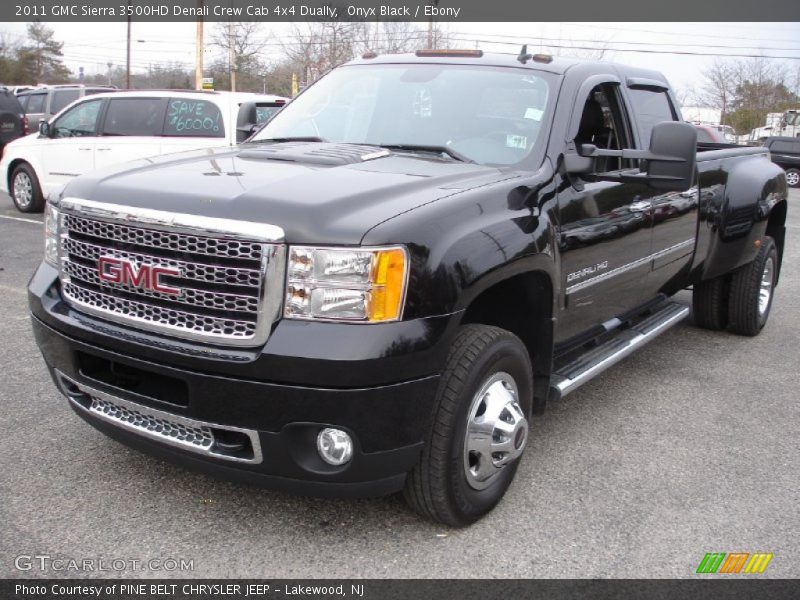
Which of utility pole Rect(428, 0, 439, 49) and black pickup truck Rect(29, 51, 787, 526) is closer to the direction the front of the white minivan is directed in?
the utility pole

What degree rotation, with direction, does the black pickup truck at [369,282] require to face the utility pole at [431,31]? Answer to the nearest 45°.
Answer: approximately 135° to its right

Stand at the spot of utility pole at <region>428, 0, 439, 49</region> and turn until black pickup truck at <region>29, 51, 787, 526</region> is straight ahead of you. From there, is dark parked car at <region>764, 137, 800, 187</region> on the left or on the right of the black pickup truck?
left

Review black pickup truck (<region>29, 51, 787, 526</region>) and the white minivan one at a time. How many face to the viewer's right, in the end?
0

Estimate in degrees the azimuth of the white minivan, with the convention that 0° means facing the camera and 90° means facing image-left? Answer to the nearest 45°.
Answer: approximately 135°

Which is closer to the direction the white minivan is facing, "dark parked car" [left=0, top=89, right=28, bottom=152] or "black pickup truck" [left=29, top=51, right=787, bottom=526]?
the dark parked car

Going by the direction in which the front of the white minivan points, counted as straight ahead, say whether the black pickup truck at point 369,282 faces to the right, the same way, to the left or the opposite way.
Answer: to the left

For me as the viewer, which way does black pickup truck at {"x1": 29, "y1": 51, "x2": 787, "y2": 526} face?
facing the viewer and to the left of the viewer

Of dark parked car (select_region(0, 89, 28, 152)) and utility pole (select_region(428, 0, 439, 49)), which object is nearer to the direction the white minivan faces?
the dark parked car
